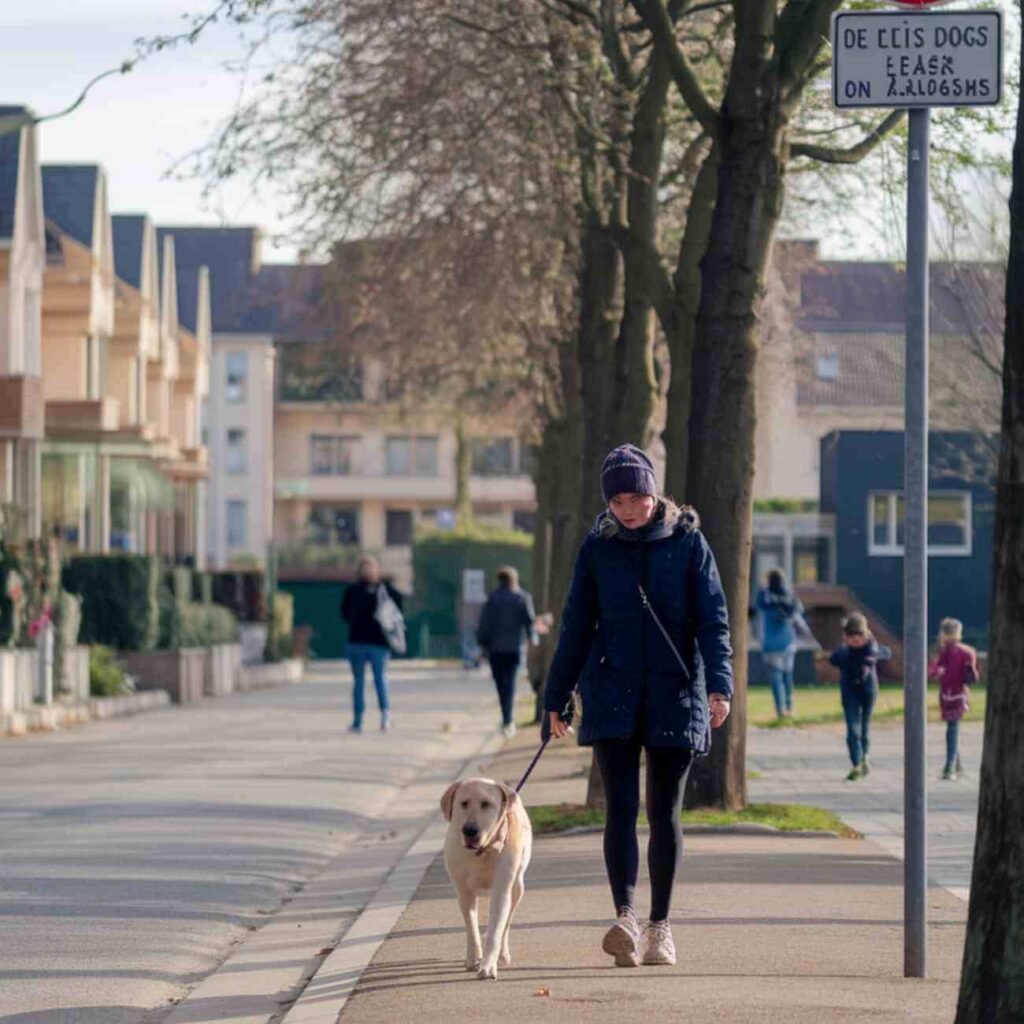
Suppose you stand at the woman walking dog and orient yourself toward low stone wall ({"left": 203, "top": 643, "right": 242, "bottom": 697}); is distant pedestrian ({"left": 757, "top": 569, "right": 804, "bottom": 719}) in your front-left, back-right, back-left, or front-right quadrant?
front-right

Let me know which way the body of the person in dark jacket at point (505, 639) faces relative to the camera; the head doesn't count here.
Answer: away from the camera

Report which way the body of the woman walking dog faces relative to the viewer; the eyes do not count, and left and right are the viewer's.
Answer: facing the viewer

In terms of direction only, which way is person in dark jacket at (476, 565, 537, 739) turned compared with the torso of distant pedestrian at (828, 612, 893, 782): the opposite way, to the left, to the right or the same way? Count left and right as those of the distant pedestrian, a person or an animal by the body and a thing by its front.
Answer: the opposite way

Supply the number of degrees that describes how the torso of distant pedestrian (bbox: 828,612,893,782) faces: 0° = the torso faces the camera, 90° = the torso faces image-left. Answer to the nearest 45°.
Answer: approximately 0°

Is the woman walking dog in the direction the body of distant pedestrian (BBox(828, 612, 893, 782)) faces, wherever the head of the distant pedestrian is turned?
yes

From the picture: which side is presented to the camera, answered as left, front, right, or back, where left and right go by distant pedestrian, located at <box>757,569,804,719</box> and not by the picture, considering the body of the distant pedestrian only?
back

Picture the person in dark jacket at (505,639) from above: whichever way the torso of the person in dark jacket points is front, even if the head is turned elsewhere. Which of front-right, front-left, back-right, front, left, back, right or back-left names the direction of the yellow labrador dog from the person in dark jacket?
back

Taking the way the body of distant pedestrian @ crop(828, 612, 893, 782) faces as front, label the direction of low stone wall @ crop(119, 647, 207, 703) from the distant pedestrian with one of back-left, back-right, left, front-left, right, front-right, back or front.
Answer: back-right

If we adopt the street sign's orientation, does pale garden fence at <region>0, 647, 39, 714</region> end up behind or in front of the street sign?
behind

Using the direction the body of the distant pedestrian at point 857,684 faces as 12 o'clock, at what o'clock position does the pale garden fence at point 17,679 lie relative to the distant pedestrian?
The pale garden fence is roughly at 4 o'clock from the distant pedestrian.

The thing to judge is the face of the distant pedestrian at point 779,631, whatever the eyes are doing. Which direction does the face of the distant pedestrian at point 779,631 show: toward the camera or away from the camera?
away from the camera

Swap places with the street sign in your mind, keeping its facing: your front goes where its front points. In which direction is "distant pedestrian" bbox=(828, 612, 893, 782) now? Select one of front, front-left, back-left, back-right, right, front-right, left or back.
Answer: back

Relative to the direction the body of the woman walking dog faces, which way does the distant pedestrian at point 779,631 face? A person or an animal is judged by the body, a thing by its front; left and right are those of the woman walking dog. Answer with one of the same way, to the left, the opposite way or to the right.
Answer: the opposite way

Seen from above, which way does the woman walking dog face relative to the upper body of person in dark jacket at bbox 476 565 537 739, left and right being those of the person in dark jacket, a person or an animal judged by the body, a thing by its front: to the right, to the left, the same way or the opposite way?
the opposite way

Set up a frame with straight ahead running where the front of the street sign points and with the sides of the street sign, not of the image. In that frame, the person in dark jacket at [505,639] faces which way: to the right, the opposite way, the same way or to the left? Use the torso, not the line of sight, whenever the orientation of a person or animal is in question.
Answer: the opposite way

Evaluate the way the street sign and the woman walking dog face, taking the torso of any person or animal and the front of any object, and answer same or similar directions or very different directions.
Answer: same or similar directions

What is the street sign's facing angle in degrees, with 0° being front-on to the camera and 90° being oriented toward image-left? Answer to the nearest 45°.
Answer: approximately 0°

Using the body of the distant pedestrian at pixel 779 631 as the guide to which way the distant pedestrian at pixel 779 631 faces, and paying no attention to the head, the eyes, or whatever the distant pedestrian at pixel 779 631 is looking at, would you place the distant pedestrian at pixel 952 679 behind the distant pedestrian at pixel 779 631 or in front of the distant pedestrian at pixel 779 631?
behind
